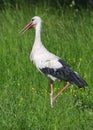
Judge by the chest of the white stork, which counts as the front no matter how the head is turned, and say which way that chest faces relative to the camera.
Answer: to the viewer's left
